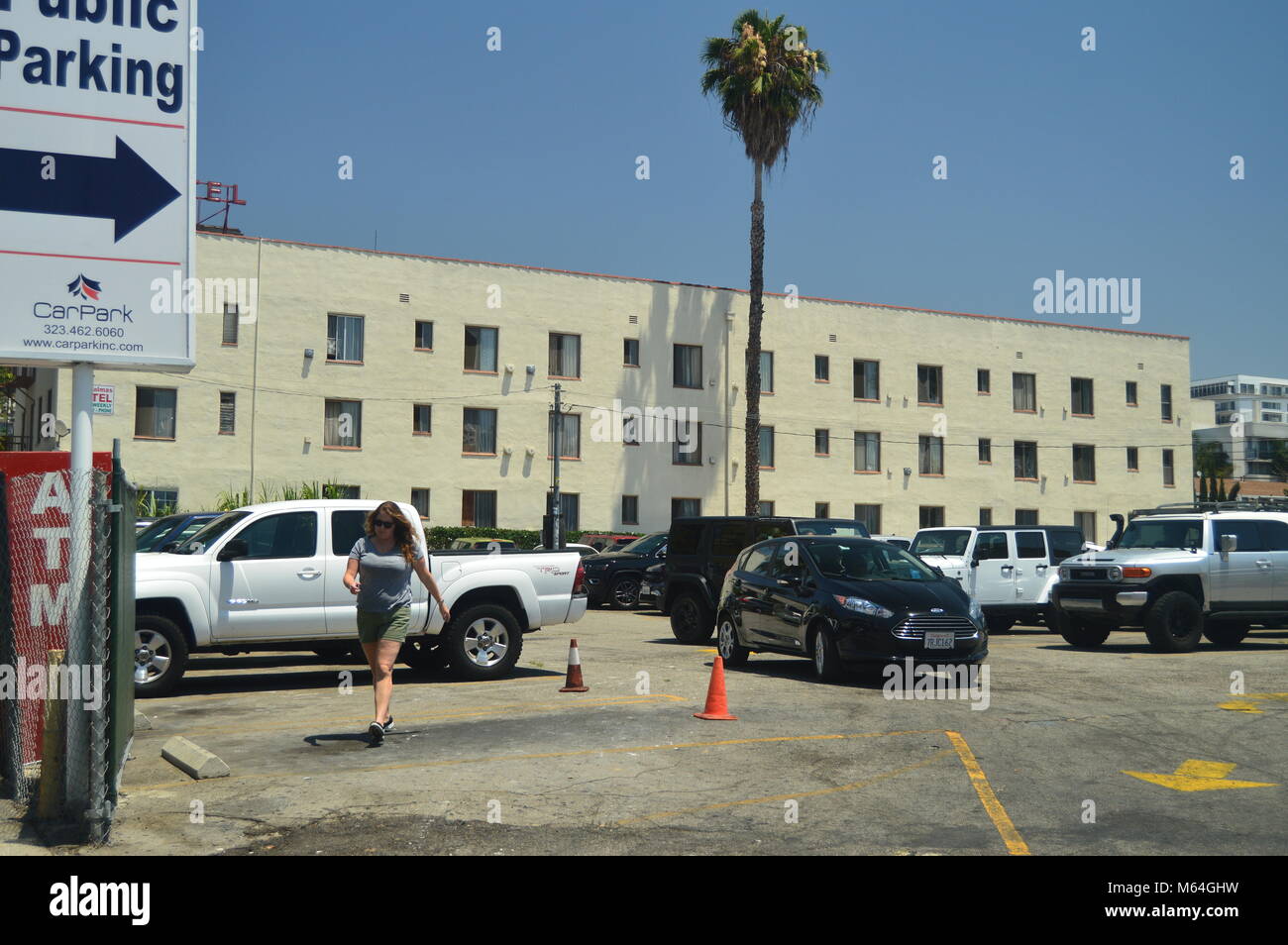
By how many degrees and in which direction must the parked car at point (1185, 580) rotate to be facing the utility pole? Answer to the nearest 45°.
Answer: approximately 90° to its right

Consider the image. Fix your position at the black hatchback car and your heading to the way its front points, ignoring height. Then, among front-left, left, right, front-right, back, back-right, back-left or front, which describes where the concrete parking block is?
right

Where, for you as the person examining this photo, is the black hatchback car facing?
facing the viewer and to the right of the viewer

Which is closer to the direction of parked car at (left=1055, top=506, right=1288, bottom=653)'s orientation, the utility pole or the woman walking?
the woman walking

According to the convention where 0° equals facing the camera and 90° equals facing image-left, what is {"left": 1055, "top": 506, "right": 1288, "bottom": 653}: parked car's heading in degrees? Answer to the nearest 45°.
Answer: approximately 45°

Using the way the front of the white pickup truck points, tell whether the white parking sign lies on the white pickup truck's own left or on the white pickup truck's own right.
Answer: on the white pickup truck's own left

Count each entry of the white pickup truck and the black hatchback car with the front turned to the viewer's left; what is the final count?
1

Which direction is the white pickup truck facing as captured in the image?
to the viewer's left

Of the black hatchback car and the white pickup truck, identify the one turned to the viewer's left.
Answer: the white pickup truck

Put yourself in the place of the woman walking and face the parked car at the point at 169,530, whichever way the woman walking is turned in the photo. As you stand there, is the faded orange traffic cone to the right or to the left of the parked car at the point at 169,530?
right

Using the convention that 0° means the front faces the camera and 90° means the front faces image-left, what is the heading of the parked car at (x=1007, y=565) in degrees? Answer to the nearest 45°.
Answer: approximately 45°

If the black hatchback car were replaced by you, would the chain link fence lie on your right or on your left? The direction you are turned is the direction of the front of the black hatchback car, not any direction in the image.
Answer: on your right

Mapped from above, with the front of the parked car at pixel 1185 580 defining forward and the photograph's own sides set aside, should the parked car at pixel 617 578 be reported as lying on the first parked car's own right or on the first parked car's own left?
on the first parked car's own right

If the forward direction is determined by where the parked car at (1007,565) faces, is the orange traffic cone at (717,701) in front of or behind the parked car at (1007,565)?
in front

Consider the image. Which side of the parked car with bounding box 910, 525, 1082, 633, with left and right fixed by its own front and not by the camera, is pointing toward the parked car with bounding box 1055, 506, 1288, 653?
left

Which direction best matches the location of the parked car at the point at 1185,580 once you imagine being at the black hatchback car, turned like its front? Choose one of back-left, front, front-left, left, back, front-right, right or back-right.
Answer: left

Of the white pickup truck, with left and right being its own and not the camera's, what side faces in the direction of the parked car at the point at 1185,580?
back

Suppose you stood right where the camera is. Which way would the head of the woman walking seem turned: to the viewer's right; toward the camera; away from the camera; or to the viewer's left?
toward the camera
